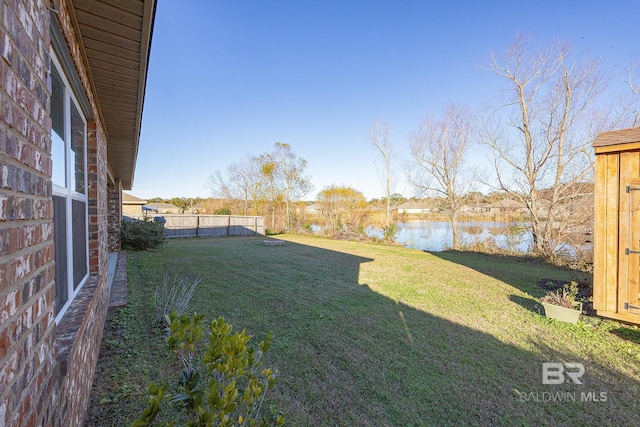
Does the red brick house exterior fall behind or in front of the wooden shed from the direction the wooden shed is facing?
in front

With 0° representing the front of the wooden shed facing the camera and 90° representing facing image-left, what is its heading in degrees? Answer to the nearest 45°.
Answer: approximately 45°

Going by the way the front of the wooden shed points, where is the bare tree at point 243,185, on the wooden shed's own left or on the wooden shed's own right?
on the wooden shed's own right

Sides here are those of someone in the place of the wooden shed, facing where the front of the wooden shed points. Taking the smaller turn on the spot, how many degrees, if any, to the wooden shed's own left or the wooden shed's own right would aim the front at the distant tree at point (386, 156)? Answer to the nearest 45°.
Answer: approximately 90° to the wooden shed's own right

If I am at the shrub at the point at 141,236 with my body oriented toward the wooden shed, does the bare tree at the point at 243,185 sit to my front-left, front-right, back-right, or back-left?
back-left

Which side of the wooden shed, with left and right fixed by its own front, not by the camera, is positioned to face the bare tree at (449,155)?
right

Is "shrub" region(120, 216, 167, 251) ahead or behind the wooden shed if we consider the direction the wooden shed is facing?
ahead

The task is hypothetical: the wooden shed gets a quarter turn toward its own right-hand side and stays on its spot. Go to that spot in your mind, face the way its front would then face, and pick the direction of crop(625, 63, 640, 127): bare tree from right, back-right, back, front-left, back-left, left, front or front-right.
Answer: front-right

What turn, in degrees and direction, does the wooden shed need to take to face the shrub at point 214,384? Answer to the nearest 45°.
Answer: approximately 45° to its left

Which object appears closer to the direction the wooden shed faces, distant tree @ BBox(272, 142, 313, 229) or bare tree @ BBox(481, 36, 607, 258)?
the distant tree

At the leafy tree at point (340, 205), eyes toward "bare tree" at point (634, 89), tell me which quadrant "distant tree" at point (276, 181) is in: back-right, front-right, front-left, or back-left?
back-right

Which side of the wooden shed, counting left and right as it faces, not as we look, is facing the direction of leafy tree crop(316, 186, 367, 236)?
right

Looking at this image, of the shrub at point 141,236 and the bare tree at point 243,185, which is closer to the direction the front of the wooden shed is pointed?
the shrub
